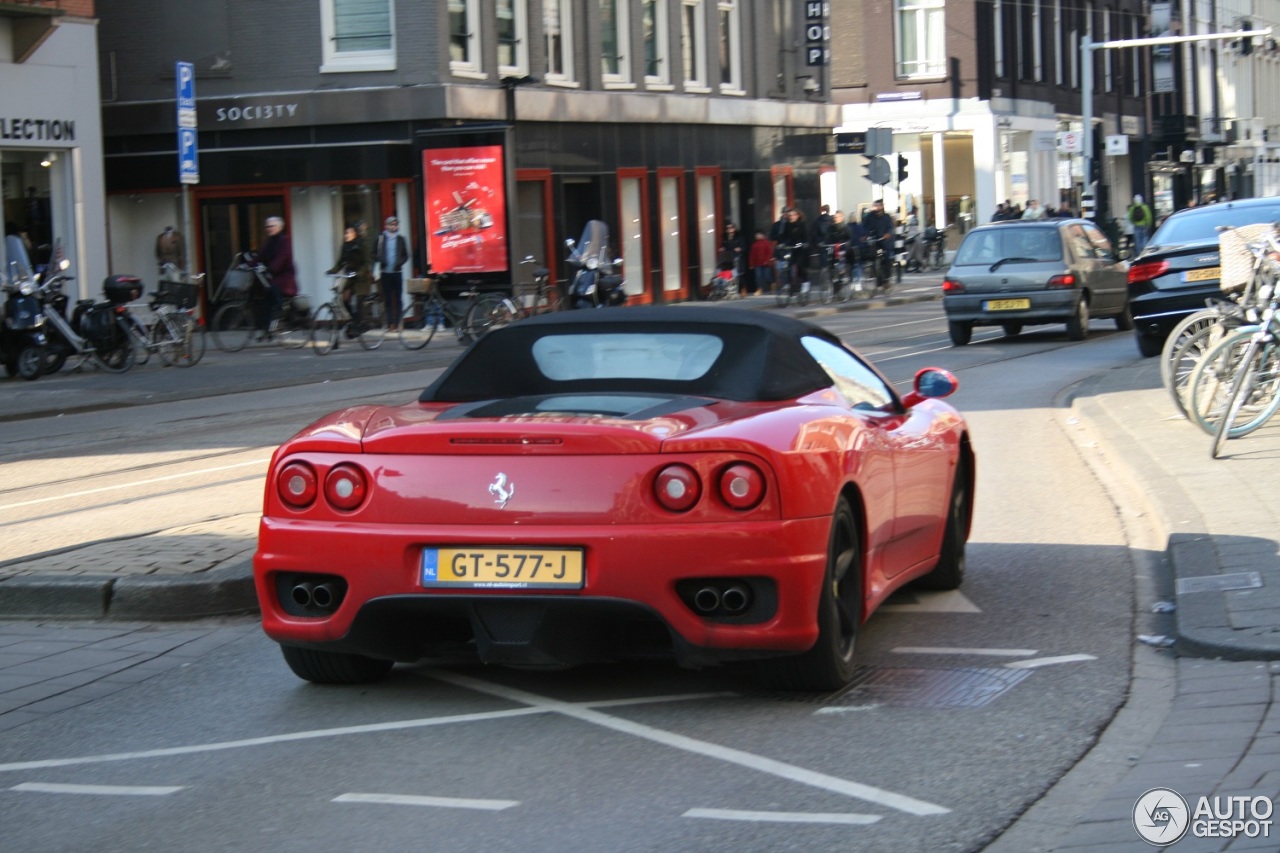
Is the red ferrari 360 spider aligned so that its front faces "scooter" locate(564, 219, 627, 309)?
yes

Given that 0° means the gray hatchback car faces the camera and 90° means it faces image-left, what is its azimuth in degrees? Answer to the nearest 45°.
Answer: approximately 225°

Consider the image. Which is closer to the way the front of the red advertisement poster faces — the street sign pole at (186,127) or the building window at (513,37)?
the street sign pole

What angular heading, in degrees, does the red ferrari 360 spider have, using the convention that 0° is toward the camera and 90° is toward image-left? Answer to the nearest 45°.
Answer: approximately 180°

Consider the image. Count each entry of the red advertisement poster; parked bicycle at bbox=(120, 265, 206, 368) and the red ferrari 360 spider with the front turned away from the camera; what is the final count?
1

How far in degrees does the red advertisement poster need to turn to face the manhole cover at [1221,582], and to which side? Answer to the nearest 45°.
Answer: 0° — it already faces it

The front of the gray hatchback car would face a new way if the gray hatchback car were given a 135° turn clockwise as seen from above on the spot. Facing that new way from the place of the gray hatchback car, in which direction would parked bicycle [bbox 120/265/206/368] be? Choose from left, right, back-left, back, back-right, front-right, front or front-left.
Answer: right

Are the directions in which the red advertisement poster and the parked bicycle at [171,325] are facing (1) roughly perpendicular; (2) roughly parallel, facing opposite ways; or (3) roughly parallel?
roughly perpendicular

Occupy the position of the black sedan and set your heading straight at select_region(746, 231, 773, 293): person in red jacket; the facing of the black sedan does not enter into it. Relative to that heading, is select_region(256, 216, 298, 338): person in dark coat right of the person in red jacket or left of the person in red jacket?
left

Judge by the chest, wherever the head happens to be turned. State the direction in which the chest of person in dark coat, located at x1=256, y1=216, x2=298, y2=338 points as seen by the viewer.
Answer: to the viewer's left

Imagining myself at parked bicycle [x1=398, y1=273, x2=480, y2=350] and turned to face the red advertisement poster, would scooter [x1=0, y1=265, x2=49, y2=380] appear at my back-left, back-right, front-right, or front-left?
back-left

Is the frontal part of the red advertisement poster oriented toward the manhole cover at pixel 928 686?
yes
